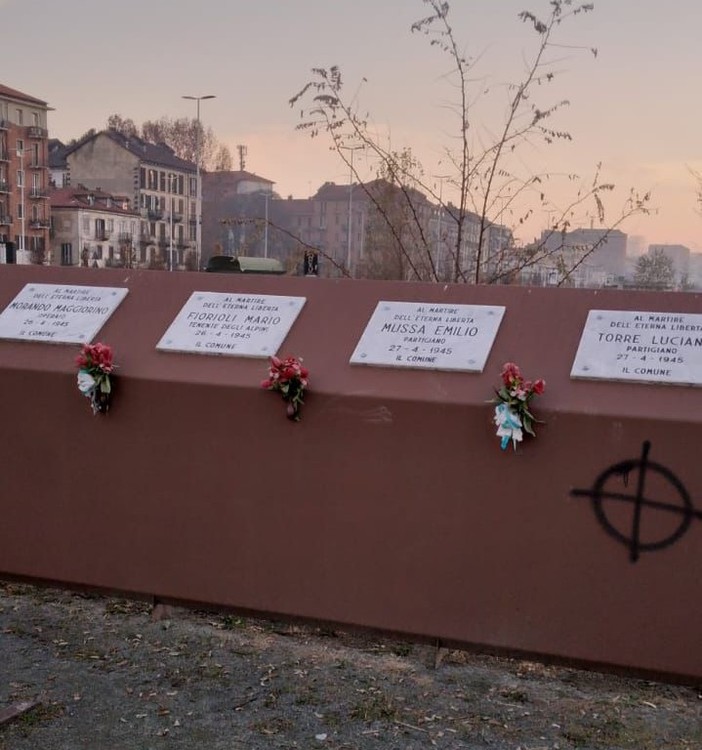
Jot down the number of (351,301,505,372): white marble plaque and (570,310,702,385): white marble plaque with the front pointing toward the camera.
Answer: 2

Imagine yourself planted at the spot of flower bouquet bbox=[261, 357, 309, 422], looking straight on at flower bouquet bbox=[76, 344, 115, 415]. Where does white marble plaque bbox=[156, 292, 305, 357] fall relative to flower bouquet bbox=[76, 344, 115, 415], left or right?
right

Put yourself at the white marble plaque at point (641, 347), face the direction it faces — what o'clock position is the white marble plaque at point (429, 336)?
the white marble plaque at point (429, 336) is roughly at 3 o'clock from the white marble plaque at point (641, 347).

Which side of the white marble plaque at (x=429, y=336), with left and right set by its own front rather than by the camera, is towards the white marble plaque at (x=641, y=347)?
left

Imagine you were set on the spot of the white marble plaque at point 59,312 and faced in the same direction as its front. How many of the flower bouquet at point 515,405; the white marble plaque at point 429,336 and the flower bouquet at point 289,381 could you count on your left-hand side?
3

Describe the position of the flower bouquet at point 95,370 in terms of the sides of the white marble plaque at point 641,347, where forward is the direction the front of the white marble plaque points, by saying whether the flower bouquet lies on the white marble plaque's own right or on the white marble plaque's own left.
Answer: on the white marble plaque's own right

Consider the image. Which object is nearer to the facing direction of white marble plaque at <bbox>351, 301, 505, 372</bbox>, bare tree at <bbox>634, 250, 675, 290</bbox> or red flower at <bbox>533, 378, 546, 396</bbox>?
the red flower

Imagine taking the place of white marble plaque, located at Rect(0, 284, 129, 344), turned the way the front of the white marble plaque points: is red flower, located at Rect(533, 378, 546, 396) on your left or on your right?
on your left

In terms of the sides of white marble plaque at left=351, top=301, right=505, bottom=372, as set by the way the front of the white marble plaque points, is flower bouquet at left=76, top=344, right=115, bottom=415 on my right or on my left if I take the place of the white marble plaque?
on my right

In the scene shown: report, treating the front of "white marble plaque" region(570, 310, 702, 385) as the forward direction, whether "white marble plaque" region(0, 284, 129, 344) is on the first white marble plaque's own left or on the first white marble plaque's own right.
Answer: on the first white marble plaque's own right
